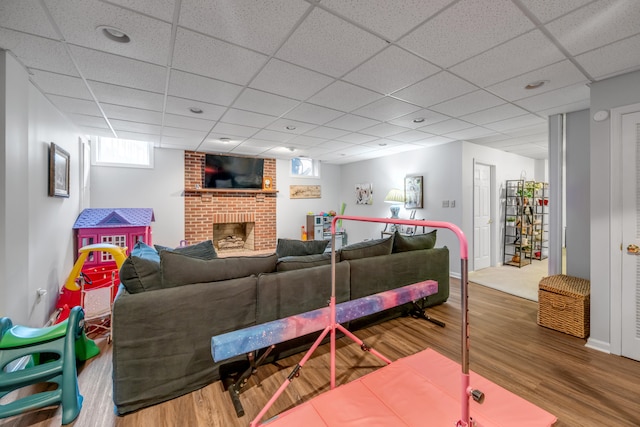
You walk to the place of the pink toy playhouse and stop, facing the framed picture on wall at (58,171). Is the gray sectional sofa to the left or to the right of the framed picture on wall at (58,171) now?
left

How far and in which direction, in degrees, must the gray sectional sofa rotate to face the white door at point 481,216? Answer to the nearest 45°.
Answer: approximately 90° to its right

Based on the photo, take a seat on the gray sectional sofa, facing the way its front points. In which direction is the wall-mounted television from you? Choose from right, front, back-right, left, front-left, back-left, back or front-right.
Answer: front-right

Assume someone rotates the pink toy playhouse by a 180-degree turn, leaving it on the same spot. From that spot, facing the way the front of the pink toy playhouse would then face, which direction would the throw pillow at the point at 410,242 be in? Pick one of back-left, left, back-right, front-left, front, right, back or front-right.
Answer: back-right

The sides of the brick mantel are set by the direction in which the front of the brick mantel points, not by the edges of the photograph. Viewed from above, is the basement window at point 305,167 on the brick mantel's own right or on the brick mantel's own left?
on the brick mantel's own left

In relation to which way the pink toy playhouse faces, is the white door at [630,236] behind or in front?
in front

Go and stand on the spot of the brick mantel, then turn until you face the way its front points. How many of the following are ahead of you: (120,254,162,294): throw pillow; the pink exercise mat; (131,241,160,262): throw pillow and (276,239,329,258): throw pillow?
4

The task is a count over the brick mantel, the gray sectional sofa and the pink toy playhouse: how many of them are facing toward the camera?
2

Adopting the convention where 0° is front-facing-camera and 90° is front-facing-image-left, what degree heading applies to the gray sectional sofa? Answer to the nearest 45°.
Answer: approximately 135°

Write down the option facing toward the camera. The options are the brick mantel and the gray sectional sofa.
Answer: the brick mantel

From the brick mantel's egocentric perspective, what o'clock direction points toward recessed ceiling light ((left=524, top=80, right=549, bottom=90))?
The recessed ceiling light is roughly at 11 o'clock from the brick mantel.

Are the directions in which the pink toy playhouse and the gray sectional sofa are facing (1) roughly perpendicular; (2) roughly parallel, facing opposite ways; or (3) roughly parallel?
roughly parallel, facing opposite ways

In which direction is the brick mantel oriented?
toward the camera

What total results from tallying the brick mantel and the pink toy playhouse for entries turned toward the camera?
2

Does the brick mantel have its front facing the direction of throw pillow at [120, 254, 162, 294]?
yes

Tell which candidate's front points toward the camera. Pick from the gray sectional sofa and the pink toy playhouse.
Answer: the pink toy playhouse

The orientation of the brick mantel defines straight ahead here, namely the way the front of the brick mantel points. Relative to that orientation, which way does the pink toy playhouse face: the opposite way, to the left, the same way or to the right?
the same way
